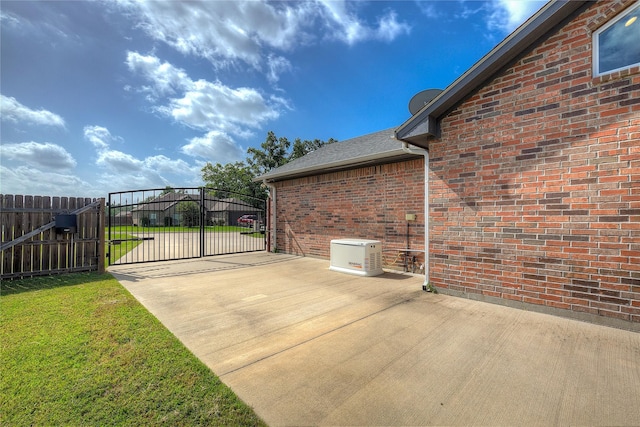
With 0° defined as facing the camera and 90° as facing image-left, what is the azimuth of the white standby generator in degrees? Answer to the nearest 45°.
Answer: approximately 45°

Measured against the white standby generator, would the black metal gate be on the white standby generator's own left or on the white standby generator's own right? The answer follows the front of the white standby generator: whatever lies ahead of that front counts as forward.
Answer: on the white standby generator's own right

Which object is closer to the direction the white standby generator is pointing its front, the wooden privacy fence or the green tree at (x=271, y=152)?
the wooden privacy fence

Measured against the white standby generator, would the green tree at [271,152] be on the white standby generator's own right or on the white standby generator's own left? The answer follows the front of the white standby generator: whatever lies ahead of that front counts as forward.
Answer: on the white standby generator's own right

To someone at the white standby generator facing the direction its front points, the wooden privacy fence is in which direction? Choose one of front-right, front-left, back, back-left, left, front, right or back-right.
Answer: front-right

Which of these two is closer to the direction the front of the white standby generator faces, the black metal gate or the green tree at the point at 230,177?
the black metal gate

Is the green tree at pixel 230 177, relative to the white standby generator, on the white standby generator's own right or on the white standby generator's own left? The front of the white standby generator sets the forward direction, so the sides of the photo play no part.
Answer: on the white standby generator's own right

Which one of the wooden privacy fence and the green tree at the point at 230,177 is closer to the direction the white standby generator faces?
the wooden privacy fence
